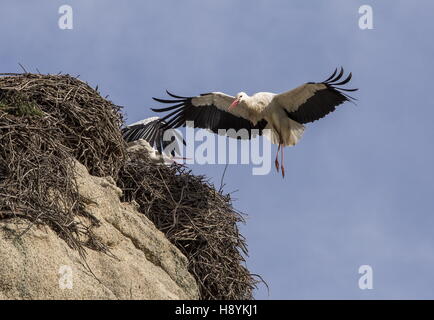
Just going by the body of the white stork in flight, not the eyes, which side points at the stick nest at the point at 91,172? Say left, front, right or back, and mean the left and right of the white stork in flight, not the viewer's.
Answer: front
